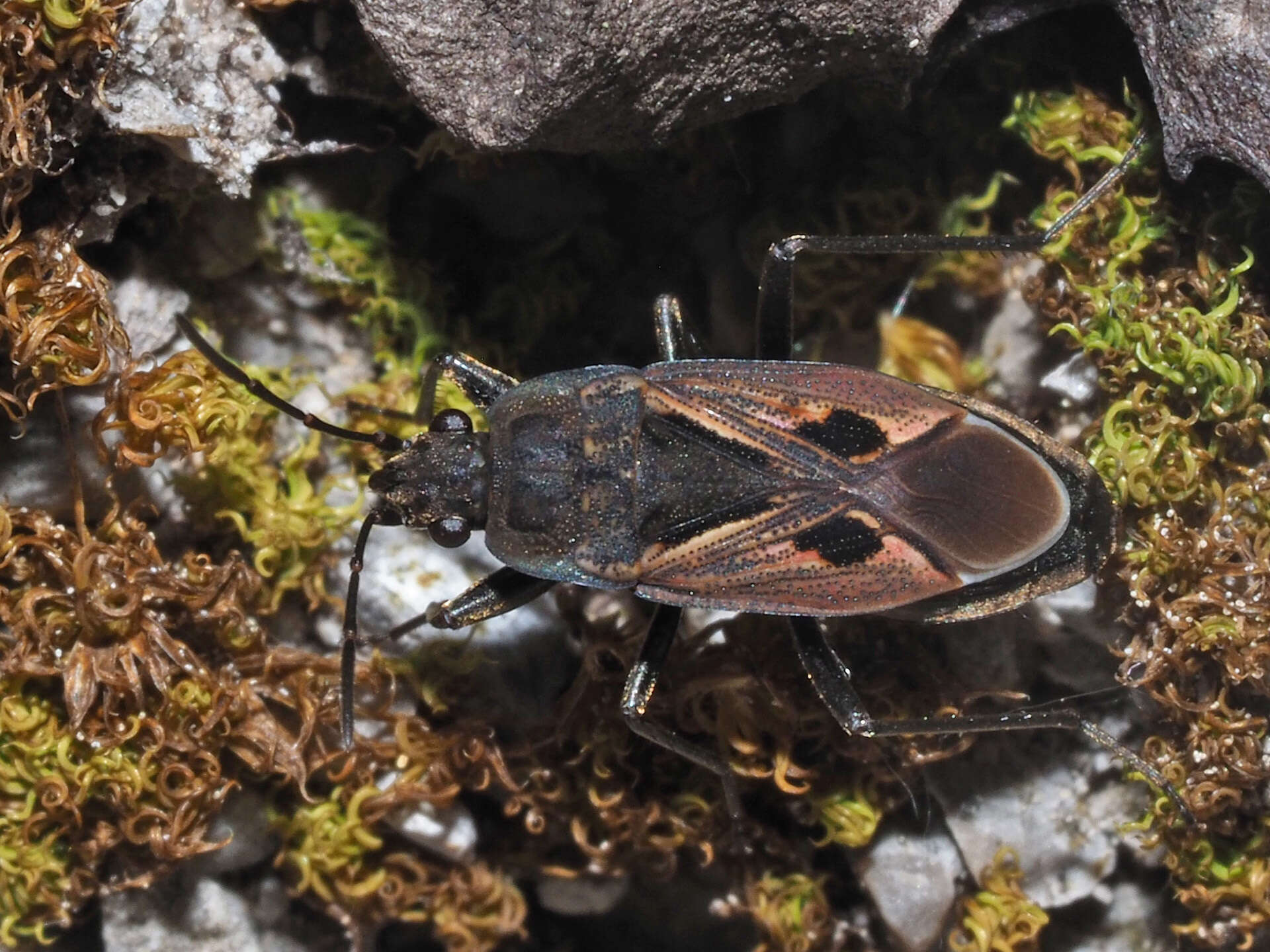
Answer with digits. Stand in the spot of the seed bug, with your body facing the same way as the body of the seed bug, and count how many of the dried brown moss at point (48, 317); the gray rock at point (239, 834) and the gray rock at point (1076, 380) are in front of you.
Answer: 2

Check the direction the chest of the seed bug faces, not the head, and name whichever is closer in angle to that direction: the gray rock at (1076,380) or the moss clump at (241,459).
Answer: the moss clump

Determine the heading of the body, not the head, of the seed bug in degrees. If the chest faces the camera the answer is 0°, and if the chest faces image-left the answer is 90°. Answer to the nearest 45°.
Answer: approximately 90°

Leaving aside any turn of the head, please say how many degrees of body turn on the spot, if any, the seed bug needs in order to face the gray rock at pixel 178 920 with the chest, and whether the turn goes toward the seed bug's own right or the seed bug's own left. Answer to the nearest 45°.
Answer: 0° — it already faces it

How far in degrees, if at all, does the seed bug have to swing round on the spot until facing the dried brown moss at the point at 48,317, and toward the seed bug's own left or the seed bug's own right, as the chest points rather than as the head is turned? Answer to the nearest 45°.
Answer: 0° — it already faces it
